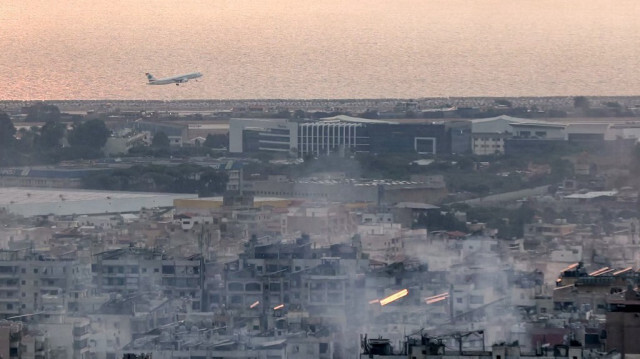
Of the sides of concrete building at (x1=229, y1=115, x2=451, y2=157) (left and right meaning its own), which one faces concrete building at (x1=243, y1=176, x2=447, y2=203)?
front

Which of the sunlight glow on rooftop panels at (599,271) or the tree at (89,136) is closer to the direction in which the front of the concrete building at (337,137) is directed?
the sunlight glow on rooftop panels

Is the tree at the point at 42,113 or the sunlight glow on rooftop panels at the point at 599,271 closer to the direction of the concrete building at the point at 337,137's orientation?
the sunlight glow on rooftop panels

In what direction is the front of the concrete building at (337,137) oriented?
toward the camera

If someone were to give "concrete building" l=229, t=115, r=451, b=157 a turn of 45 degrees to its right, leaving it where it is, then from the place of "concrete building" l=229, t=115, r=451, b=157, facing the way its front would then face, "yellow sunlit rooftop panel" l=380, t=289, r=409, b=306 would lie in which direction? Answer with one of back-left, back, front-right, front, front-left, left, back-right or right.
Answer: front-left

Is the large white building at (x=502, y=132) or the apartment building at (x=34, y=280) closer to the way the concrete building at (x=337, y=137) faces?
the apartment building

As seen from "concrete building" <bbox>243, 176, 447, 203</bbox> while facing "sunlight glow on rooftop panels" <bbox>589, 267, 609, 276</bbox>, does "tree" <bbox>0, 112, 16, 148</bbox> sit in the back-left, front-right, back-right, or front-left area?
back-right

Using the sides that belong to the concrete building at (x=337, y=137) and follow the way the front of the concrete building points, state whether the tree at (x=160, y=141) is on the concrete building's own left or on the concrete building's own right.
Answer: on the concrete building's own right

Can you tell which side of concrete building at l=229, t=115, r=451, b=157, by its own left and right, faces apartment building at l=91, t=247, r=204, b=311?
front

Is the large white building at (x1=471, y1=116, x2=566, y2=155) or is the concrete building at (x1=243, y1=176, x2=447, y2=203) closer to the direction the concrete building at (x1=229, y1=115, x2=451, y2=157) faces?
the concrete building

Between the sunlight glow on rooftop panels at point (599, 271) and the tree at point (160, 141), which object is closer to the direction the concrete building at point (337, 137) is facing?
the sunlight glow on rooftop panels

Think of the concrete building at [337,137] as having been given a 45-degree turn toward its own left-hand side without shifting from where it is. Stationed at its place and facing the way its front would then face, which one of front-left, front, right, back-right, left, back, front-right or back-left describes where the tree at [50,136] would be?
back-right

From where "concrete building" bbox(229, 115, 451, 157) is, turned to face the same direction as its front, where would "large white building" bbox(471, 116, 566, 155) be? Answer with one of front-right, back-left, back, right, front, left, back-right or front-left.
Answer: left

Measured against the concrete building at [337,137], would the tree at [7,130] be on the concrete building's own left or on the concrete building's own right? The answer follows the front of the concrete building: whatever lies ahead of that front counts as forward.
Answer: on the concrete building's own right
